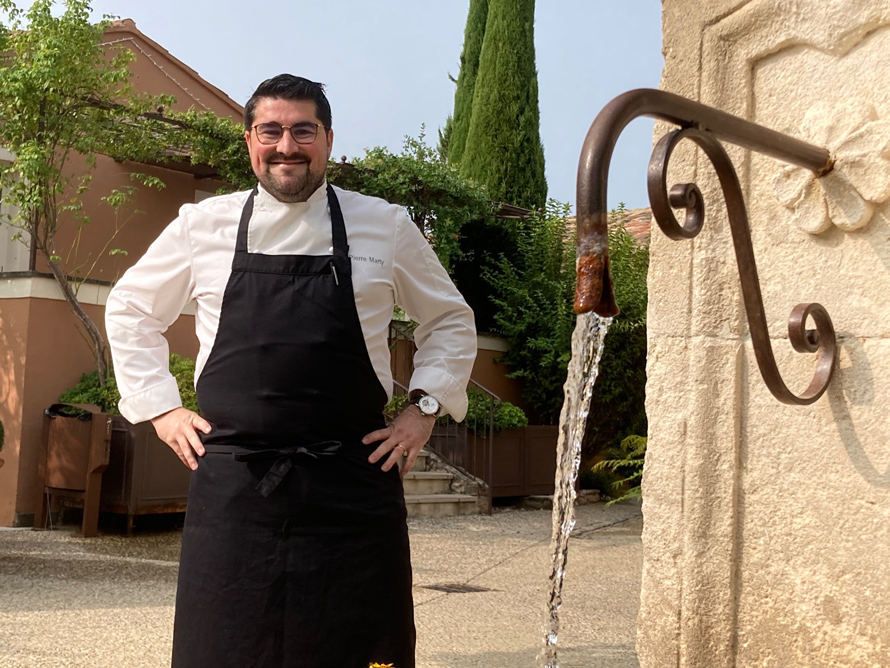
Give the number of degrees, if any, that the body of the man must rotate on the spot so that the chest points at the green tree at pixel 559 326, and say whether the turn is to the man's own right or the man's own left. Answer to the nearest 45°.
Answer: approximately 180°

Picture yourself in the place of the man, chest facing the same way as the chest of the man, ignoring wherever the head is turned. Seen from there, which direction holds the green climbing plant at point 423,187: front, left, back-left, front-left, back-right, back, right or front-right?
back

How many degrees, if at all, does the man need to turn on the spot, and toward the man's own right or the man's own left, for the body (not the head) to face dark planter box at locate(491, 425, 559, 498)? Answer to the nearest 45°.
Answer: approximately 180°

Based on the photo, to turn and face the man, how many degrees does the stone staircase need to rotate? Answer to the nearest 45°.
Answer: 0° — it already faces them

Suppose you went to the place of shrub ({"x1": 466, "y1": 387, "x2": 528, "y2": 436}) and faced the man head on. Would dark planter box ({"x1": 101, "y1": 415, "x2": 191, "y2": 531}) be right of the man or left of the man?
right

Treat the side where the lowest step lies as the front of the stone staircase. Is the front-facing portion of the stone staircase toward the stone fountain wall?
yes

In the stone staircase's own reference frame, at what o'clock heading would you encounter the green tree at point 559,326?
The green tree is roughly at 7 o'clock from the stone staircase.

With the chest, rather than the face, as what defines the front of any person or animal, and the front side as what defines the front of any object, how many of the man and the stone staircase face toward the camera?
2

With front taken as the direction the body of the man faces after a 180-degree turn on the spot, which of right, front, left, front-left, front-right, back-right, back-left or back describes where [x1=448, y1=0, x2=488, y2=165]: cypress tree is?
front

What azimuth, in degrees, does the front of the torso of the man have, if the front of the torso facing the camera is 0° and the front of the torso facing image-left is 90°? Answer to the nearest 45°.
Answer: approximately 0°

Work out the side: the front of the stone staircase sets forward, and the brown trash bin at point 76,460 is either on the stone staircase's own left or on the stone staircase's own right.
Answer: on the stone staircase's own right
